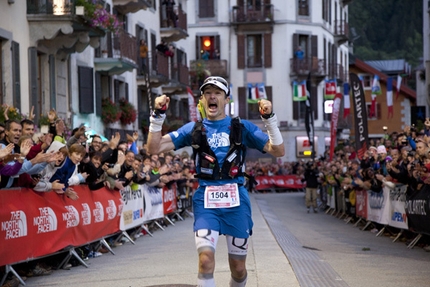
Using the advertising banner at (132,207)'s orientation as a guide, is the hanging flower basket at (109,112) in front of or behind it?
behind

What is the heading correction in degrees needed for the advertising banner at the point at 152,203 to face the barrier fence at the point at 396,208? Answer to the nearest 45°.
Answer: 0° — it already faces it

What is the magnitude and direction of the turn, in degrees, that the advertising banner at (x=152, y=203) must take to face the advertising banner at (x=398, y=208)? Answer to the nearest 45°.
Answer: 0° — it already faces it

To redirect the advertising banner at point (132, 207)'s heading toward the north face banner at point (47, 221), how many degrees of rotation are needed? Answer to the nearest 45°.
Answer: approximately 45° to its right

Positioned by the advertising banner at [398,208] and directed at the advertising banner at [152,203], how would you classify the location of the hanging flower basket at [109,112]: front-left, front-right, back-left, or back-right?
front-right

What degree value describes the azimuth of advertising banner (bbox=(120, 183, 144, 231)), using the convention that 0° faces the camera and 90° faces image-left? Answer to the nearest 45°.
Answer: approximately 315°

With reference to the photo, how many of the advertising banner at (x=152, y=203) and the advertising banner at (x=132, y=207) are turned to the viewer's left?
0

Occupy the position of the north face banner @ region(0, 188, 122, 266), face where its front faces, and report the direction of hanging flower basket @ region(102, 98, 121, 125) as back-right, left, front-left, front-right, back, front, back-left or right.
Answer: back-left

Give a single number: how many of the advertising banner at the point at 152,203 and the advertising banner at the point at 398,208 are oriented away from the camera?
0

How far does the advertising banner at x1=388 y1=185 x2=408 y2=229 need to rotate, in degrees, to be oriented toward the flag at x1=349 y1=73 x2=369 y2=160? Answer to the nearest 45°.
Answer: approximately 135° to its right

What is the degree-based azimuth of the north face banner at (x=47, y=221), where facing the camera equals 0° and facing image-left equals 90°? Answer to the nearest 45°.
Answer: approximately 315°

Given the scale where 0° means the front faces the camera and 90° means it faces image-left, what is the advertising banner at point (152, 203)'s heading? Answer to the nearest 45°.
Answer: approximately 315°

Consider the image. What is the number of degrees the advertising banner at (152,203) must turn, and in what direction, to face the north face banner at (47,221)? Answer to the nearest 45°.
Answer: approximately 45° to its right

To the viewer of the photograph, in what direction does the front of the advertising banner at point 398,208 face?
facing the viewer and to the left of the viewer
